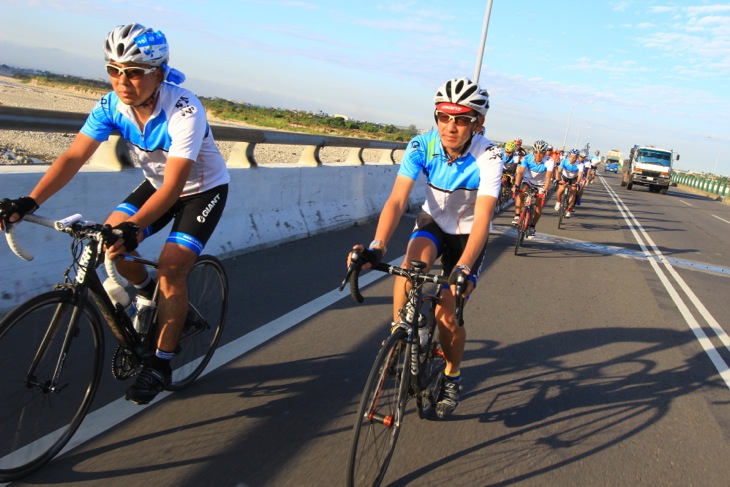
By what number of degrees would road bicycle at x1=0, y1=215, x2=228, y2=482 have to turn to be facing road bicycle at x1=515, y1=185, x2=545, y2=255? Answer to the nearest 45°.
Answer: approximately 180°

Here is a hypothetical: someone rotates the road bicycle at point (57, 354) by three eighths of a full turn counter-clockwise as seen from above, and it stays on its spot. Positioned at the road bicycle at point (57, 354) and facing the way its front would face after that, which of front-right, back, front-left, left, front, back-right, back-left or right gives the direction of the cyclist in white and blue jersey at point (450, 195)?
front

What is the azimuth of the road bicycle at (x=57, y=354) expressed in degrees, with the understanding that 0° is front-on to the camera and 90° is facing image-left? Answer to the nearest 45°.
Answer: approximately 45°

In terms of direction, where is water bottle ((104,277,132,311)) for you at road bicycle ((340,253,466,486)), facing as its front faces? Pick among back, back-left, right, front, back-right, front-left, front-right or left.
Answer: front-right

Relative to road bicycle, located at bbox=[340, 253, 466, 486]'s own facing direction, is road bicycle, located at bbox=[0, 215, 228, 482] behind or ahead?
ahead

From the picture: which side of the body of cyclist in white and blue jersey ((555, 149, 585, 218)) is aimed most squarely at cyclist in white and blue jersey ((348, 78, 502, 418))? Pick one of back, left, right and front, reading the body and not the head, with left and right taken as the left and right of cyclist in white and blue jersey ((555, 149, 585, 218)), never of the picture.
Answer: front

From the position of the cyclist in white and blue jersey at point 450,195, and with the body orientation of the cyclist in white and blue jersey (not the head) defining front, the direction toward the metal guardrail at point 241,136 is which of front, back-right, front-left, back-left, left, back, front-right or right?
right

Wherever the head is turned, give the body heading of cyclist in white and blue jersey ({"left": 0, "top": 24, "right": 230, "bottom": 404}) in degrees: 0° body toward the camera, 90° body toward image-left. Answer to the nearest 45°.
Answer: approximately 45°
